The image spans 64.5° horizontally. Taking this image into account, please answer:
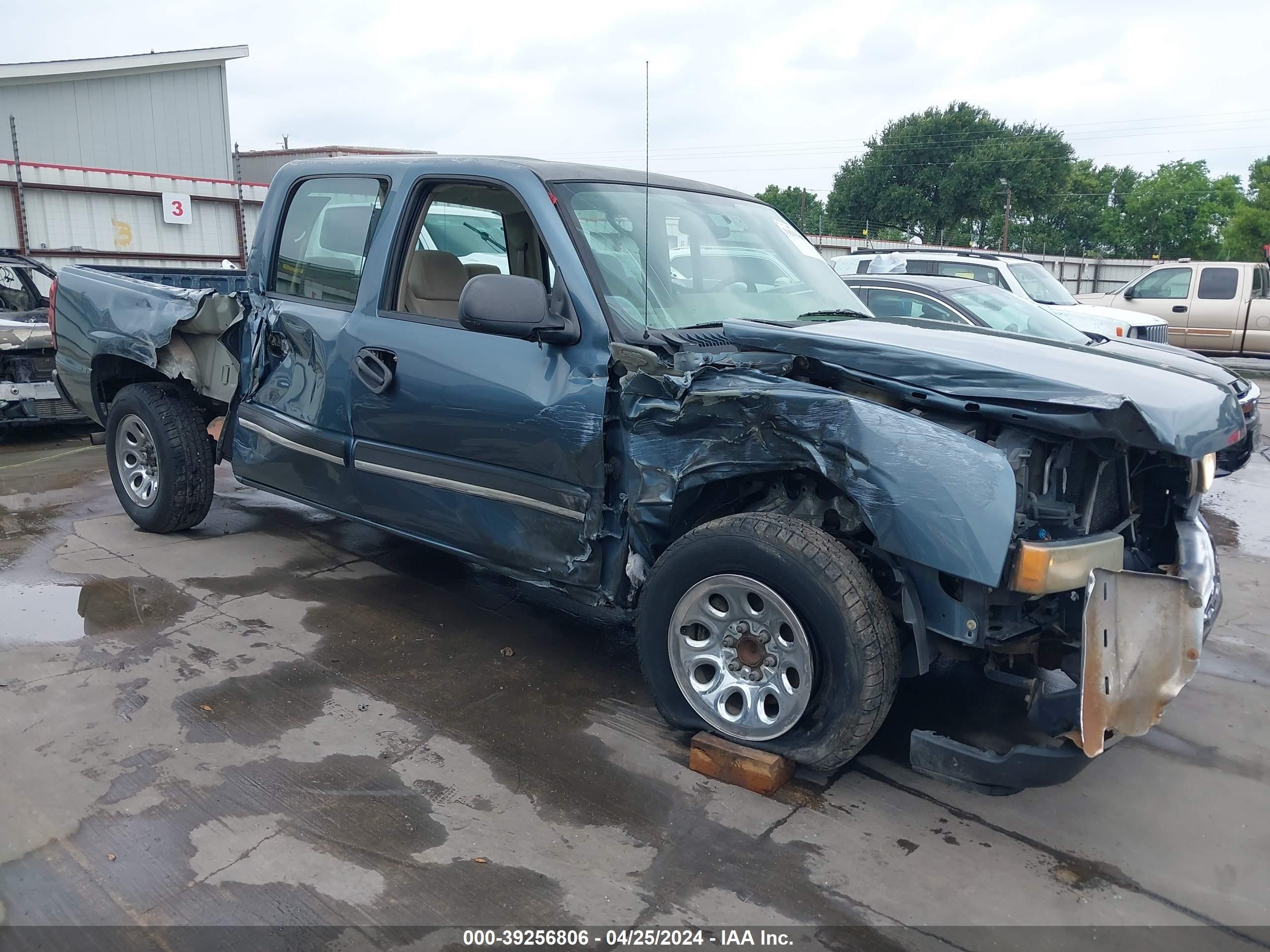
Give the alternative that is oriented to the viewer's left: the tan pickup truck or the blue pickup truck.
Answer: the tan pickup truck

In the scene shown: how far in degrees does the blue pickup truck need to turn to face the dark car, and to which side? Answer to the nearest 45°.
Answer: approximately 90° to its left

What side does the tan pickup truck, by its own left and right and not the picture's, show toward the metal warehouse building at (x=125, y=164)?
front

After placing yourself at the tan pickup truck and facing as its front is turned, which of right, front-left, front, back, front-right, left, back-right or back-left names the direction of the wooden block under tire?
left

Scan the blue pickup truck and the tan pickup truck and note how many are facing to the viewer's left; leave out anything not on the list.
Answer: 1

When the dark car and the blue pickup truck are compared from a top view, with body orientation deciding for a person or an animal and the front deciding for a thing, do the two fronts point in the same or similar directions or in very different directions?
same or similar directions

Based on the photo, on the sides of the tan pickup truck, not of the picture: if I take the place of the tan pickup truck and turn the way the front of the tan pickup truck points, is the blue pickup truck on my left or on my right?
on my left

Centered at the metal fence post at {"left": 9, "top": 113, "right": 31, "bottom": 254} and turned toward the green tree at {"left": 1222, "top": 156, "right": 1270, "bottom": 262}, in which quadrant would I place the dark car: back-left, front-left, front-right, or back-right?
front-right

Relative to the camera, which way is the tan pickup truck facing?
to the viewer's left

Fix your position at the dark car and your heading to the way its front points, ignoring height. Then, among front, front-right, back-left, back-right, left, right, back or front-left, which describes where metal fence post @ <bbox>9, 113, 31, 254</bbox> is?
back-right

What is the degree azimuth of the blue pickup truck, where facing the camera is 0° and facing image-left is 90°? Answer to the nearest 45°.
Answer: approximately 315°

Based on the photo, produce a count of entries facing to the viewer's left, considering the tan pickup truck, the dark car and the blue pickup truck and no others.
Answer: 1

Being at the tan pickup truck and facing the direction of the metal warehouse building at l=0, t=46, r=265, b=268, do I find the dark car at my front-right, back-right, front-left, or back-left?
front-left

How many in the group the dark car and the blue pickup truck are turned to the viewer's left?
0

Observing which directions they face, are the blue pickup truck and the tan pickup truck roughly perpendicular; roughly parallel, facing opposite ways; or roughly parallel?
roughly parallel, facing opposite ways
